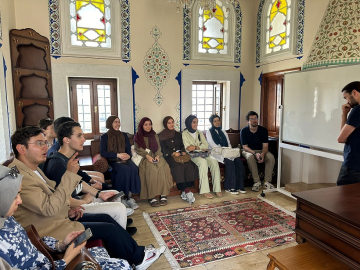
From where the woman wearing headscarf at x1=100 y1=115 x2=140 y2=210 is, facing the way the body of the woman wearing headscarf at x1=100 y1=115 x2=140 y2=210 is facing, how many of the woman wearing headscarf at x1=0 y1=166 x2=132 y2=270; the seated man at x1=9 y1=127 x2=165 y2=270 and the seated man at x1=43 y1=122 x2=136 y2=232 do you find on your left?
0

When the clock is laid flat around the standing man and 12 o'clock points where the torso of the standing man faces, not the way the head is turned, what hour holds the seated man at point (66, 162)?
The seated man is roughly at 11 o'clock from the standing man.

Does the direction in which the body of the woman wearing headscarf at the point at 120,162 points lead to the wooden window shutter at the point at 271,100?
no

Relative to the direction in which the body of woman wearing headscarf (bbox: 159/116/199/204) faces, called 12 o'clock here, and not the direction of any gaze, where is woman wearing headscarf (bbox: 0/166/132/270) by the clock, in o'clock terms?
woman wearing headscarf (bbox: 0/166/132/270) is roughly at 2 o'clock from woman wearing headscarf (bbox: 159/116/199/204).

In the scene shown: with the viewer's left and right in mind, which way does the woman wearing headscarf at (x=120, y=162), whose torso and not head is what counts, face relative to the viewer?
facing the viewer and to the right of the viewer

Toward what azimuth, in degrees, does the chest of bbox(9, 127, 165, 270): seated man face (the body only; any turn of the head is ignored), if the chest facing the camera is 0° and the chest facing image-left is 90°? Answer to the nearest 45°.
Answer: approximately 270°

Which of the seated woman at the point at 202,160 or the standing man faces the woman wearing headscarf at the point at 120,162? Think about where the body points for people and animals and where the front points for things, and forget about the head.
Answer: the standing man

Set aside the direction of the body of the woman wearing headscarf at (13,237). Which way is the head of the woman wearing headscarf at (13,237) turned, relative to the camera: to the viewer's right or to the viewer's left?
to the viewer's right

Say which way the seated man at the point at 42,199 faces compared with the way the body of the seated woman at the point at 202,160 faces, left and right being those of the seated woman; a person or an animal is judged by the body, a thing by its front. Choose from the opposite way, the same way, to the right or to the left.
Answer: to the left

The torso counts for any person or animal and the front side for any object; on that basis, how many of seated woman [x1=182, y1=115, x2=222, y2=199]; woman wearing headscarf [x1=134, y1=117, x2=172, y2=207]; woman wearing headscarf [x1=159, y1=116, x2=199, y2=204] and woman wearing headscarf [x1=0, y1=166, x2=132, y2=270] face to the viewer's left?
0

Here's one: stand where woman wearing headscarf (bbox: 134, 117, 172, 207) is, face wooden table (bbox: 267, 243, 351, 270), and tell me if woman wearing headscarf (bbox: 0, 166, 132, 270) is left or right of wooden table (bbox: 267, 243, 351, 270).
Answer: right

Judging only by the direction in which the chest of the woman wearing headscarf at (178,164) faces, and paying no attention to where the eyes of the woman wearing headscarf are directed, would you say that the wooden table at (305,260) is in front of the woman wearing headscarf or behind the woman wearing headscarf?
in front

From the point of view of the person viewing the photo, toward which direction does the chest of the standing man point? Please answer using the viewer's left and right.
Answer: facing to the left of the viewer

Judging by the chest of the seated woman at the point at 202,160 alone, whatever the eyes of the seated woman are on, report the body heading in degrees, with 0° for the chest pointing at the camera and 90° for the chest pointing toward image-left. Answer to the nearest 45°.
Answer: approximately 315°

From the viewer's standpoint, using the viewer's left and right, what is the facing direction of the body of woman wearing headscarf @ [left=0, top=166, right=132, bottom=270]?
facing to the right of the viewer

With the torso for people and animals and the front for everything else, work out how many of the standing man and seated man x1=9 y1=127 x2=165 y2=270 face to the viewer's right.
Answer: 1

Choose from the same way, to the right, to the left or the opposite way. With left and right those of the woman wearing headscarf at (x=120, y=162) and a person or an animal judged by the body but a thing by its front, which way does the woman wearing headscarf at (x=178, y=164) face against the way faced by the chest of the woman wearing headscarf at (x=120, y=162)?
the same way

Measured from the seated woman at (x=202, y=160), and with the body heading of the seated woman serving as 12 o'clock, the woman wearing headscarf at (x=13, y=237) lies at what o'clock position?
The woman wearing headscarf is roughly at 2 o'clock from the seated woman.
